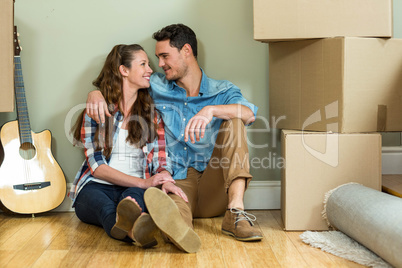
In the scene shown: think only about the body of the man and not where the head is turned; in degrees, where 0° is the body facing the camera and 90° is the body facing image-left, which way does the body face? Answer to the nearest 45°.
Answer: approximately 0°

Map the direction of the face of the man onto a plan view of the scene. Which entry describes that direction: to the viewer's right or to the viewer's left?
to the viewer's left

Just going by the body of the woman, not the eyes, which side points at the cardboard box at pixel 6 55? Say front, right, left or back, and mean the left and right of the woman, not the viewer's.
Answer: right

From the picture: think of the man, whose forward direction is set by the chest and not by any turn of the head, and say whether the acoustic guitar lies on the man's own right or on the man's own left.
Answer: on the man's own right

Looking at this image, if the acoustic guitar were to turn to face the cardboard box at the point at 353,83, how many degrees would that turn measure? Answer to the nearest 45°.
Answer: approximately 45° to its left

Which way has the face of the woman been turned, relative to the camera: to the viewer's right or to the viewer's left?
to the viewer's right

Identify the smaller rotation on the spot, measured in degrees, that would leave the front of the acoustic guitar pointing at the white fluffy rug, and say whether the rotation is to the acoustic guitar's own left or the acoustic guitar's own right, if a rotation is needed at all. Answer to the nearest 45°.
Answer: approximately 45° to the acoustic guitar's own left

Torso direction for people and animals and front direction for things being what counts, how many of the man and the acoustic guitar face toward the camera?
2

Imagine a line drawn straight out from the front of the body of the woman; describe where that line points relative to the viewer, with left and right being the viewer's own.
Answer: facing the viewer and to the right of the viewer

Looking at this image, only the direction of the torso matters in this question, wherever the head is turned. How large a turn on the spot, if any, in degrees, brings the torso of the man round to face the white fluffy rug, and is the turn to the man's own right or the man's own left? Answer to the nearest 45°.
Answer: approximately 45° to the man's own left

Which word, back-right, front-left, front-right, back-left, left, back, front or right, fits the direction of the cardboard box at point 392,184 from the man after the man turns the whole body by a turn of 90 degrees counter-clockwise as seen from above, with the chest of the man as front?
front
